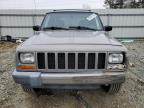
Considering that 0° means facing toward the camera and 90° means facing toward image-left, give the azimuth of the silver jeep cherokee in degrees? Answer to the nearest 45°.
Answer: approximately 0°

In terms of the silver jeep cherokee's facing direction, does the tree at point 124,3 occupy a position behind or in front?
behind

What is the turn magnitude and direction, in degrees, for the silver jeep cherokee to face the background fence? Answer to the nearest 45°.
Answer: approximately 180°
